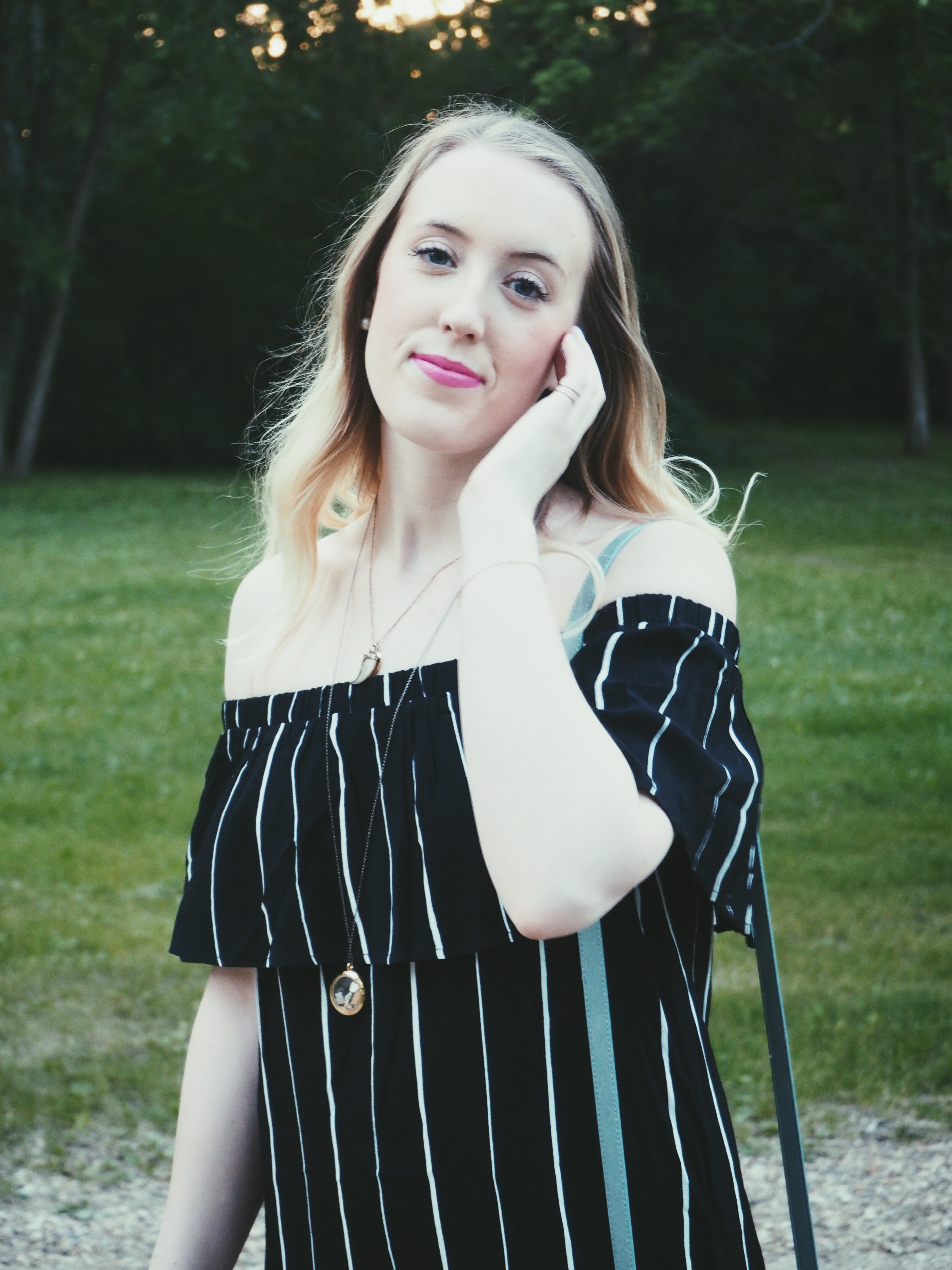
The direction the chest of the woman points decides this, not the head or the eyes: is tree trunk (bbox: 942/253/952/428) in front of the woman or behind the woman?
behind

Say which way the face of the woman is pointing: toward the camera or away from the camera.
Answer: toward the camera

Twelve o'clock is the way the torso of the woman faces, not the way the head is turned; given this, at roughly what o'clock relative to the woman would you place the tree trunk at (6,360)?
The tree trunk is roughly at 4 o'clock from the woman.

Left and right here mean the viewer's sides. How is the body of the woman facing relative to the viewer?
facing the viewer and to the left of the viewer
